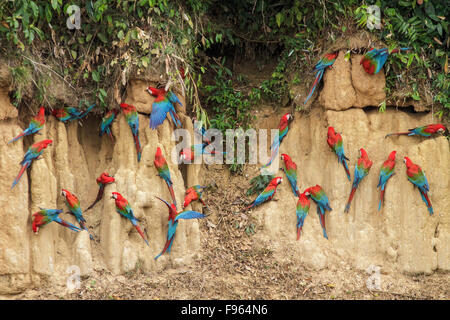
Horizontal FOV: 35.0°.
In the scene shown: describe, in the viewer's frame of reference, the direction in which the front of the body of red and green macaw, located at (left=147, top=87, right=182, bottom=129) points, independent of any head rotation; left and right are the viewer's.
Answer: facing away from the viewer and to the left of the viewer

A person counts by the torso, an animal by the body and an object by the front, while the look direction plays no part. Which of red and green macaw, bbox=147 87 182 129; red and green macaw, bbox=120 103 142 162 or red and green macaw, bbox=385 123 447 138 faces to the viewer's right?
red and green macaw, bbox=385 123 447 138

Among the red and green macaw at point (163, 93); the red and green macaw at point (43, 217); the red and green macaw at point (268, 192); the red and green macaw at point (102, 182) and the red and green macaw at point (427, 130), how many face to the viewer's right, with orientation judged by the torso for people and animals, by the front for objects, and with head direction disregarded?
3

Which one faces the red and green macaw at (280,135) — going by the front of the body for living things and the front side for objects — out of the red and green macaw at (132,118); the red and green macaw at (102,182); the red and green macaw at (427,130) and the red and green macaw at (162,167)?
the red and green macaw at (102,182)

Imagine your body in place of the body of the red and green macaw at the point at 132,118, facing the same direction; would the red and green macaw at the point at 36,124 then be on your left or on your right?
on your left

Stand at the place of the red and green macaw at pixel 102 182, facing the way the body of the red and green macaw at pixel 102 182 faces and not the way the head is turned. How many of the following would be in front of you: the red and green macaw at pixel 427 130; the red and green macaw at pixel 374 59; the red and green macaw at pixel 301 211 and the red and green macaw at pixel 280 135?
4

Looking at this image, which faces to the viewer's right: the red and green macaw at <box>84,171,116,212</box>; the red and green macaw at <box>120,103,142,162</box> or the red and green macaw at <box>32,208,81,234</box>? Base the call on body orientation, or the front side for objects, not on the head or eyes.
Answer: the red and green macaw at <box>84,171,116,212</box>

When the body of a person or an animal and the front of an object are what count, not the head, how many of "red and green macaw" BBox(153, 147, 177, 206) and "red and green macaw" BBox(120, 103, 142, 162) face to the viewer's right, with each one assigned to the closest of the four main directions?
0

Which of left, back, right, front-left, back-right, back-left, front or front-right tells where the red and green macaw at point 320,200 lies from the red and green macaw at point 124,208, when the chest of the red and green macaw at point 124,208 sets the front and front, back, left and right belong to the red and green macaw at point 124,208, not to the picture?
back-right

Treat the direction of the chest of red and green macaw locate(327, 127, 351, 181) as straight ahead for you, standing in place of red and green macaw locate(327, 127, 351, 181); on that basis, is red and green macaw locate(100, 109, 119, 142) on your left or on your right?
on your left

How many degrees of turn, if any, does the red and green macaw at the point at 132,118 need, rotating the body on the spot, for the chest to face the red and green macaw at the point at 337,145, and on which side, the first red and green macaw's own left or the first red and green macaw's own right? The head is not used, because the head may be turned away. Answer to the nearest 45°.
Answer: approximately 135° to the first red and green macaw's own right

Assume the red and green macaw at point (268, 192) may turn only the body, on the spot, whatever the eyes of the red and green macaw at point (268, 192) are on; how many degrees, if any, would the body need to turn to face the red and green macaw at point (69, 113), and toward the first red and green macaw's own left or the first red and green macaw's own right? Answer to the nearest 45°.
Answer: approximately 180°

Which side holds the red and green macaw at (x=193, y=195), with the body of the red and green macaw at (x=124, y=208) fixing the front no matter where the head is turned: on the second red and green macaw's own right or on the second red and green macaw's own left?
on the second red and green macaw's own right
